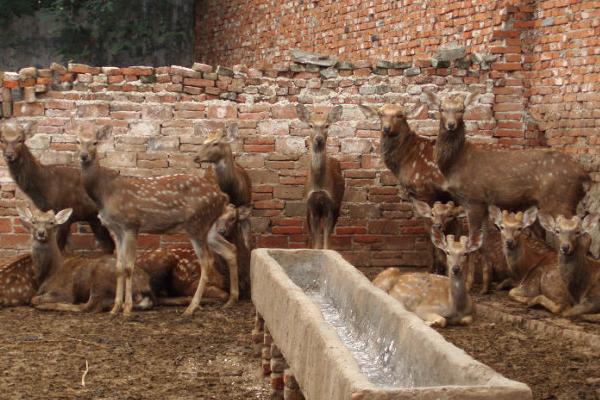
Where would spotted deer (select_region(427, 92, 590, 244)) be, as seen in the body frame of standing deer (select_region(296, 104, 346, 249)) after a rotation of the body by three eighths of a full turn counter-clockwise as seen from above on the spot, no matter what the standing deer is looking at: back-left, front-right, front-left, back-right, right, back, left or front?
front-right

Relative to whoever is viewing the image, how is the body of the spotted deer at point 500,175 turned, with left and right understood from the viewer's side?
facing to the left of the viewer

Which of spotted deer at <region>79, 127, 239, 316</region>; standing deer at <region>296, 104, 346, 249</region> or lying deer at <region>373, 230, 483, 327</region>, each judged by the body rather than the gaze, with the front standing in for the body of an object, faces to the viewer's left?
the spotted deer

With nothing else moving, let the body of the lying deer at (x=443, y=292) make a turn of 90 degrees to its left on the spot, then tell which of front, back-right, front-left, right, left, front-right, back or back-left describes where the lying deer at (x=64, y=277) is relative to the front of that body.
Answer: back-left

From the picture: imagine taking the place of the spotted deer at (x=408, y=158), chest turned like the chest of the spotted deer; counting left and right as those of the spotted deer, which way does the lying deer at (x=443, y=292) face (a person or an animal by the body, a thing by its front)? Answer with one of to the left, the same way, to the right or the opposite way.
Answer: to the left

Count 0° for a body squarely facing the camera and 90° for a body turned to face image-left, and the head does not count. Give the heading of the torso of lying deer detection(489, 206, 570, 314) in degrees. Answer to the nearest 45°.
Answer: approximately 45°

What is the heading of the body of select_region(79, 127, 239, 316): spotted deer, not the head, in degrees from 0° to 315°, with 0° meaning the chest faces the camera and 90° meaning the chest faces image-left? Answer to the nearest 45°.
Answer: approximately 90°

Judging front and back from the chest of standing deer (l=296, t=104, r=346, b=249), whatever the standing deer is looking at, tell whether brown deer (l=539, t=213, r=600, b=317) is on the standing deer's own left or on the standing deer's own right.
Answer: on the standing deer's own left

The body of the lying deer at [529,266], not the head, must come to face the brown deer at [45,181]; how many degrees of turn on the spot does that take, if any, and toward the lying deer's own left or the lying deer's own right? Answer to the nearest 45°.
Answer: approximately 45° to the lying deer's own right

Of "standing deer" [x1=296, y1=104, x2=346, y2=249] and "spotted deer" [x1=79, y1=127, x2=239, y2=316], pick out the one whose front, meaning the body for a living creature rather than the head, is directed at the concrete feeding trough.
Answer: the standing deer

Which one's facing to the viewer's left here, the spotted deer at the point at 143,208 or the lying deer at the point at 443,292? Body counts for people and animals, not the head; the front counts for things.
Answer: the spotted deer
